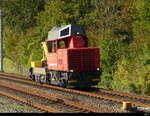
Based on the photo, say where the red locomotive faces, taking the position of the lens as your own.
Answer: facing the viewer and to the right of the viewer
